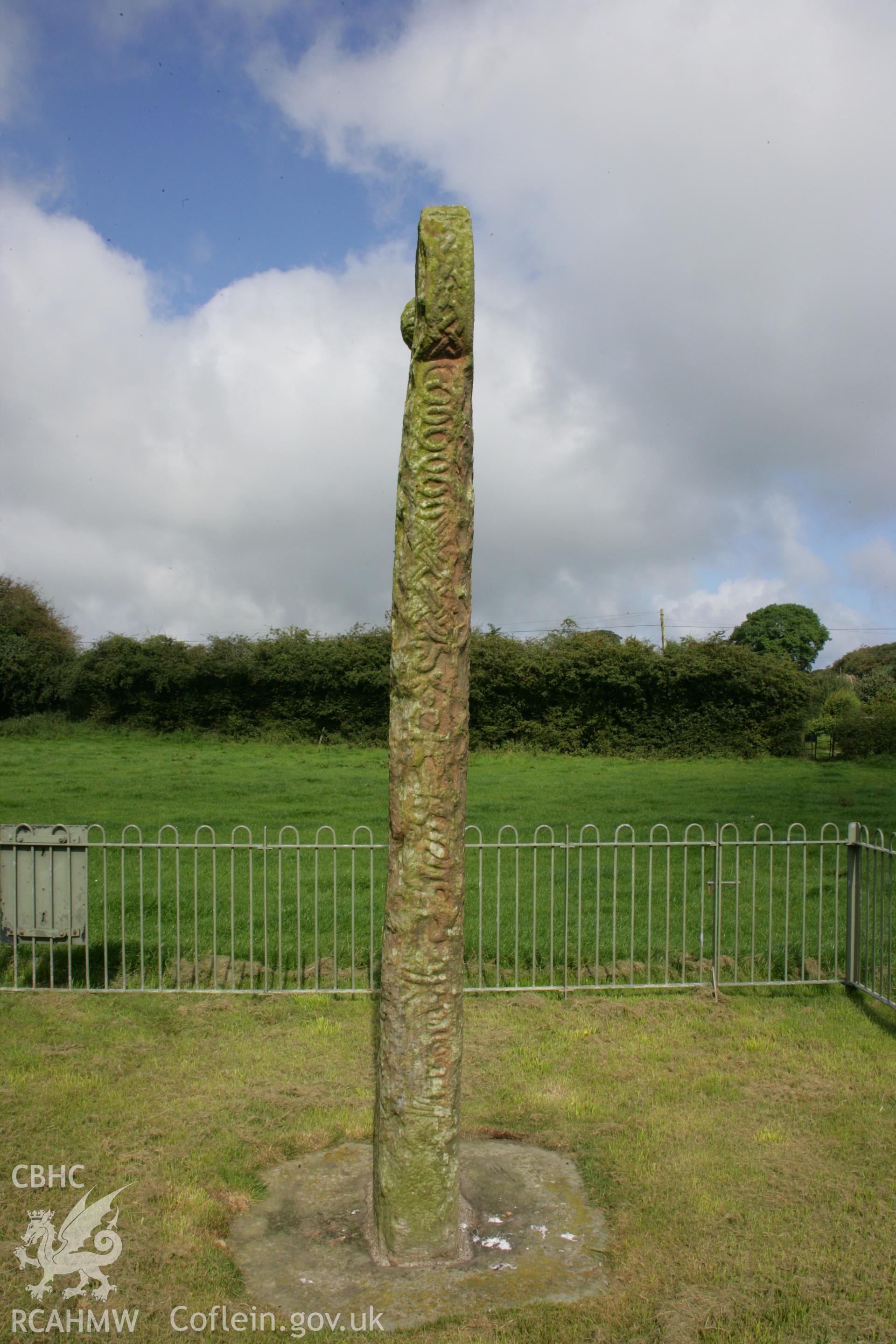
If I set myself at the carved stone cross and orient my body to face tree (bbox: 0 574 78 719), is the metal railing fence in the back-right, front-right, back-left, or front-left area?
front-right

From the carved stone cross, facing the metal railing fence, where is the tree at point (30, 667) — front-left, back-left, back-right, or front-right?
front-left

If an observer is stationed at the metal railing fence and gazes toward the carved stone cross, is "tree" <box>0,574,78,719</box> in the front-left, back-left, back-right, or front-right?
back-right

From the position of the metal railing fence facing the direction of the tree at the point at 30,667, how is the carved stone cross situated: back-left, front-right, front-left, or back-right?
back-left
